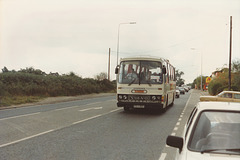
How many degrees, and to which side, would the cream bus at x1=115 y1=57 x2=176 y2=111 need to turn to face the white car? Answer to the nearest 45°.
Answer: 0° — it already faces it

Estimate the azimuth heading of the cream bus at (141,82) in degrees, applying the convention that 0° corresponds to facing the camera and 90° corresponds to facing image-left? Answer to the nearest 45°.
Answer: approximately 0°
